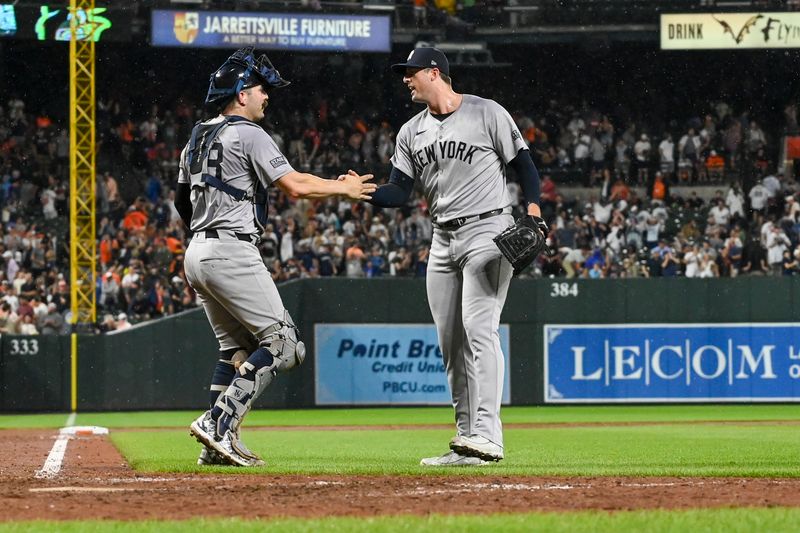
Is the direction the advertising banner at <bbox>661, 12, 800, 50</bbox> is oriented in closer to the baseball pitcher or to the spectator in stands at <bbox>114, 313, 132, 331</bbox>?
the baseball pitcher

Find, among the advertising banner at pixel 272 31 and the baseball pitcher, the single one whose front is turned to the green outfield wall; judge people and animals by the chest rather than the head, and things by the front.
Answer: the advertising banner

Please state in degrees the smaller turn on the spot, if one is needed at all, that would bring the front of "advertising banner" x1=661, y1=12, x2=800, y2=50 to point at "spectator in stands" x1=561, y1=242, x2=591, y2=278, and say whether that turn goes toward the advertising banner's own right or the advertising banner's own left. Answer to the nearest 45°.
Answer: approximately 45° to the advertising banner's own right

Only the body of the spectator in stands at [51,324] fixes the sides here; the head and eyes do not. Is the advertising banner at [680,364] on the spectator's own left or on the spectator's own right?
on the spectator's own left

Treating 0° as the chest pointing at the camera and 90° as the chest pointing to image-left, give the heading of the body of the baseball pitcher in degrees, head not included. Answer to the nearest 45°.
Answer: approximately 45°

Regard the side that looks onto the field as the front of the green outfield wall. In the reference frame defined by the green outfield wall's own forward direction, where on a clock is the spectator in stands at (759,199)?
The spectator in stands is roughly at 8 o'clock from the green outfield wall.

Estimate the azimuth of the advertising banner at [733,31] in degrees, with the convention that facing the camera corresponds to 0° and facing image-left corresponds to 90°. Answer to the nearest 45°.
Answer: approximately 0°

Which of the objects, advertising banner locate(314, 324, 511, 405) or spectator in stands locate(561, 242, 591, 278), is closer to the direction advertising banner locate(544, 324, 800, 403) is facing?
the advertising banner
